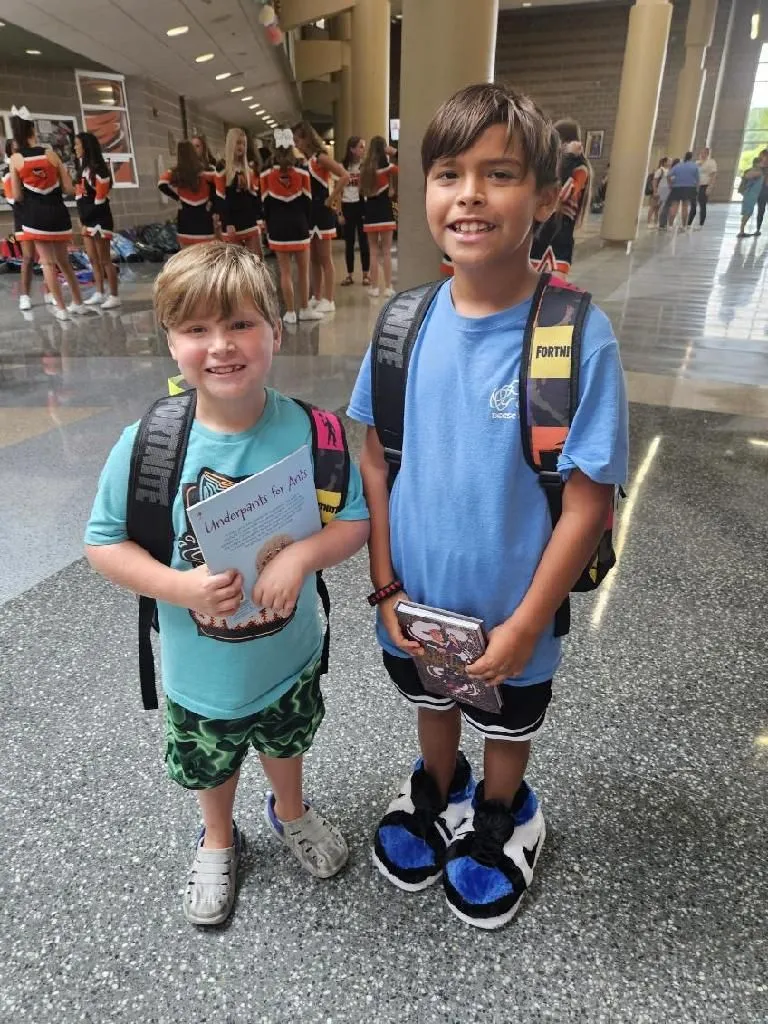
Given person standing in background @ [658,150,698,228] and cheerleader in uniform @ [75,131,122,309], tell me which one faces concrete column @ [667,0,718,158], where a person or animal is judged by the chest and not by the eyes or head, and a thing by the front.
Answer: the person standing in background

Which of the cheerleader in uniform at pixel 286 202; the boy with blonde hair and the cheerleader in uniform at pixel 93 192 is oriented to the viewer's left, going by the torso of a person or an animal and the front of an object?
the cheerleader in uniform at pixel 93 192

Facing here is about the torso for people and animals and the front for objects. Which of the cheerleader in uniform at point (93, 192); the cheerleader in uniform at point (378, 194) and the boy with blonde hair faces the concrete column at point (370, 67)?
the cheerleader in uniform at point (378, 194)

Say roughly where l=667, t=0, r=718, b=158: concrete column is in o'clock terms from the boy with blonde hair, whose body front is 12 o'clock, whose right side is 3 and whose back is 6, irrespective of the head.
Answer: The concrete column is roughly at 7 o'clock from the boy with blonde hair.

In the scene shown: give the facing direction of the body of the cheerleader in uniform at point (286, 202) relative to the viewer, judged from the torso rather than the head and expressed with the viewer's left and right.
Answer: facing away from the viewer

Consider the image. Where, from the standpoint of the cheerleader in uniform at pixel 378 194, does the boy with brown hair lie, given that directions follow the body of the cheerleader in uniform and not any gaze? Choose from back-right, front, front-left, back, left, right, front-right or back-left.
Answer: back

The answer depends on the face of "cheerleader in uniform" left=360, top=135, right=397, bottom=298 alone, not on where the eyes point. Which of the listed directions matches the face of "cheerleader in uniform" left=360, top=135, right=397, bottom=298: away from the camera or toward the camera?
away from the camera

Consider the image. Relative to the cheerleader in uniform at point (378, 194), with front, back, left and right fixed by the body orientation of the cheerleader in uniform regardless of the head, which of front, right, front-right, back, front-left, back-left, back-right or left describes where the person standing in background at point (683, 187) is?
front-right

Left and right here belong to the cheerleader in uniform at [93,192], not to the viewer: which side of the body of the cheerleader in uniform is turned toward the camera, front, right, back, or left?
left

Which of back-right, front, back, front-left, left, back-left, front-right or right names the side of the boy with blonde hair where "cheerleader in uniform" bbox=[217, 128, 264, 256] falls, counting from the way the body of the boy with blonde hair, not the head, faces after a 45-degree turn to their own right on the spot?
back-right

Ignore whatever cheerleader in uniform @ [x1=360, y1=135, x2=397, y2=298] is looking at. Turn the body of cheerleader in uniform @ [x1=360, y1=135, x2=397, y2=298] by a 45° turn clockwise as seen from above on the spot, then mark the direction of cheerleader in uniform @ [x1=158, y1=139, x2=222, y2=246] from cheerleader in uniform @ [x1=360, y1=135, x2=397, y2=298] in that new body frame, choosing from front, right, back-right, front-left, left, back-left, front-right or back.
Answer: back-left

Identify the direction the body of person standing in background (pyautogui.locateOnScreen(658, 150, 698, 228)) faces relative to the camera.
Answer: away from the camera

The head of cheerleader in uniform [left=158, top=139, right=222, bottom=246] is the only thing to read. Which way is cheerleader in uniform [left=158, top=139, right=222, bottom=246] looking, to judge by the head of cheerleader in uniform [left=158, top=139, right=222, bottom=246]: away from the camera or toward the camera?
away from the camera

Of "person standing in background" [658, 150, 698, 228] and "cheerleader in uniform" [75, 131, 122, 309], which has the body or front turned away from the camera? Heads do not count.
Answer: the person standing in background
